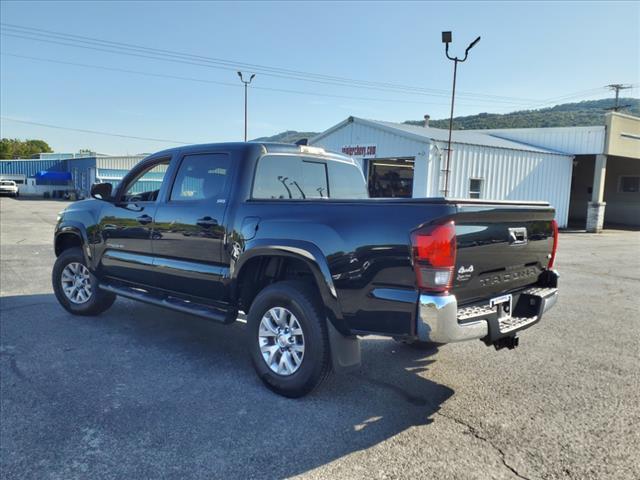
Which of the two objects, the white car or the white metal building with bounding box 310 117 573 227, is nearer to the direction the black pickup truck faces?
the white car

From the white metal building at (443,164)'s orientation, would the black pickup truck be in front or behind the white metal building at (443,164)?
in front

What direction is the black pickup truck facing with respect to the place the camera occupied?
facing away from the viewer and to the left of the viewer

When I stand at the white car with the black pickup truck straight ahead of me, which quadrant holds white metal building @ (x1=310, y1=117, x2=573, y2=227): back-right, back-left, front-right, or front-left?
front-left

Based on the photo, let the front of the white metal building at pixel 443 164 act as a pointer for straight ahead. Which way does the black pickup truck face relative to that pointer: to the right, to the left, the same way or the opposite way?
to the right

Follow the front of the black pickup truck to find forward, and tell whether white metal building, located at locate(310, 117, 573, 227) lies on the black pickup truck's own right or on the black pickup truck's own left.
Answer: on the black pickup truck's own right

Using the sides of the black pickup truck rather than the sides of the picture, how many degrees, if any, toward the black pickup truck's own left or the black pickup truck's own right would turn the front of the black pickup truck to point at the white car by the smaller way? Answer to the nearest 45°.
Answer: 0° — it already faces it

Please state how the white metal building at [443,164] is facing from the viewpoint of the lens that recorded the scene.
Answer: facing the viewer and to the left of the viewer

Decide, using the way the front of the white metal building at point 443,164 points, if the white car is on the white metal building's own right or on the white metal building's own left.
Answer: on the white metal building's own right

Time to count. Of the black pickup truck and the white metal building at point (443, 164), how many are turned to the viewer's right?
0
